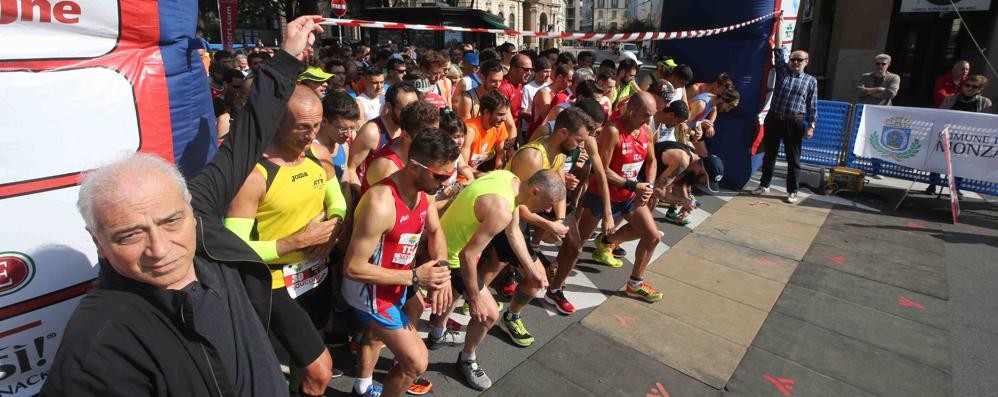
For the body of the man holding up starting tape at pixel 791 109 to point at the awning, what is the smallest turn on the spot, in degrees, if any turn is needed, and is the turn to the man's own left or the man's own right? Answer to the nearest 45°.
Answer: approximately 135° to the man's own right

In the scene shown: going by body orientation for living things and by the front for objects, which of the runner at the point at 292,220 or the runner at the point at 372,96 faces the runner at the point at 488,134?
the runner at the point at 372,96

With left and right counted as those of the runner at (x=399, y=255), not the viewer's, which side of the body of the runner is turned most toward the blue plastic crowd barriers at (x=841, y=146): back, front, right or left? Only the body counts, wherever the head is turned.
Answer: left

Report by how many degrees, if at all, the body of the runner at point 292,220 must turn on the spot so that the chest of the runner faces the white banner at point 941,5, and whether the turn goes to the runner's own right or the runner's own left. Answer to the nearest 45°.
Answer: approximately 90° to the runner's own left

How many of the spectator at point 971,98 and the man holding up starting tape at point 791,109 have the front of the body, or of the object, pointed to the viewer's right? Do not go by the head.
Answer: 0

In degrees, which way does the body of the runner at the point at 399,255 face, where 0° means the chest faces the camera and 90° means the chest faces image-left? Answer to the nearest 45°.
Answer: approximately 315°

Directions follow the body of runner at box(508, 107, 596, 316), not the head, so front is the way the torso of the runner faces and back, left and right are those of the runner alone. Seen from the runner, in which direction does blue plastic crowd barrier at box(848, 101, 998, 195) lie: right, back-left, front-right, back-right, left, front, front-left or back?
left

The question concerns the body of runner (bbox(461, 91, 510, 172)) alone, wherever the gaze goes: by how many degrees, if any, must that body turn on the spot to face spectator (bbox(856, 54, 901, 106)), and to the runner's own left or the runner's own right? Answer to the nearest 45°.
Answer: approximately 90° to the runner's own left

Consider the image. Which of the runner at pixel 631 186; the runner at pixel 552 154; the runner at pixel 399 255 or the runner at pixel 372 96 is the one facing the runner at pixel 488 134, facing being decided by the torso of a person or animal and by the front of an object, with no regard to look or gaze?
the runner at pixel 372 96

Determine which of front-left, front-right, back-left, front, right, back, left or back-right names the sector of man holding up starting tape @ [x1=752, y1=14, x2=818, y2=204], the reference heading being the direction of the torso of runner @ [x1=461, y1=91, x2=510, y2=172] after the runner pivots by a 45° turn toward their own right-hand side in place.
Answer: back-left

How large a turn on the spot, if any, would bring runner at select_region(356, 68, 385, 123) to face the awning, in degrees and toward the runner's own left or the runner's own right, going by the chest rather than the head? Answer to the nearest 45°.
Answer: approximately 135° to the runner's own left

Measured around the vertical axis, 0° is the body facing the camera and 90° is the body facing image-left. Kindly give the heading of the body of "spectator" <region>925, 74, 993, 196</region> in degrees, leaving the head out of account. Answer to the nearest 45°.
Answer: approximately 45°

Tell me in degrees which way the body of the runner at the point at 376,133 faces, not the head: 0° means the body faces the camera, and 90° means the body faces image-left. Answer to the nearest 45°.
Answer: approximately 315°
